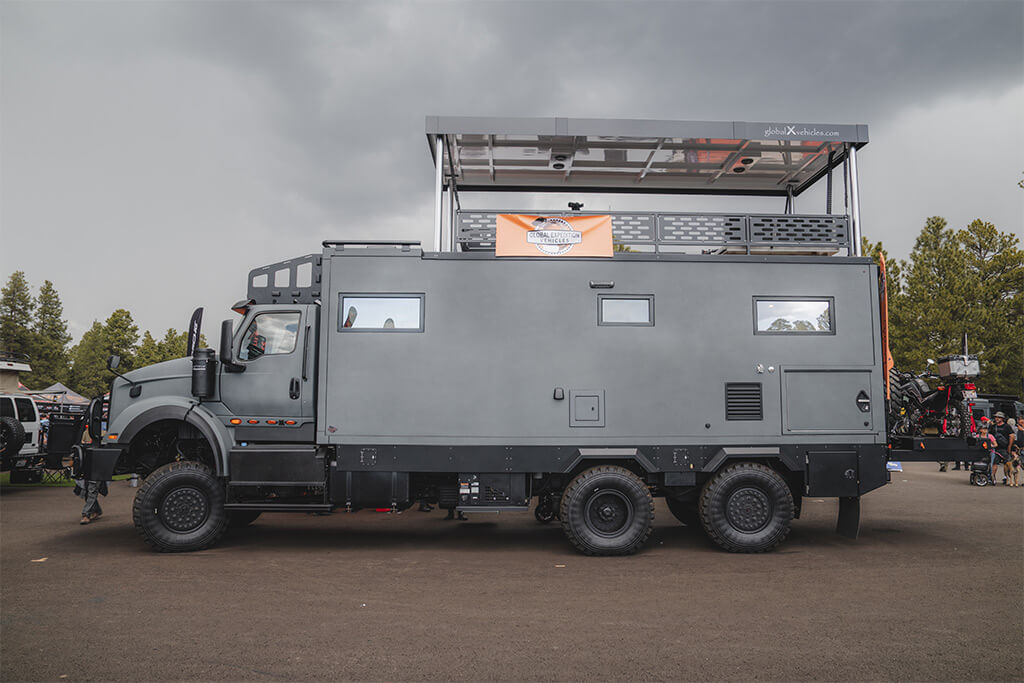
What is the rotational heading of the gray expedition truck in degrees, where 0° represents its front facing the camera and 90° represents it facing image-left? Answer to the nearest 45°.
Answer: approximately 90°

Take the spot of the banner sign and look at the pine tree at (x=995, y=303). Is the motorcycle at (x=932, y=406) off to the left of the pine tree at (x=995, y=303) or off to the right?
right

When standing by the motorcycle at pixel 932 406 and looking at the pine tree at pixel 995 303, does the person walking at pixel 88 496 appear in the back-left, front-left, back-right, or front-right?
back-left

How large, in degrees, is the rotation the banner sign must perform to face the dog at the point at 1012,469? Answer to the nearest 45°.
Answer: approximately 135° to its left

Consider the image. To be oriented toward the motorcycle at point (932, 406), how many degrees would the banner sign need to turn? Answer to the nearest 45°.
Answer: approximately 90° to its left

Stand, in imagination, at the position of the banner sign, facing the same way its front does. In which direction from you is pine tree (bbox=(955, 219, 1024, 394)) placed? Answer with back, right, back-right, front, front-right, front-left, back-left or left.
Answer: back-left

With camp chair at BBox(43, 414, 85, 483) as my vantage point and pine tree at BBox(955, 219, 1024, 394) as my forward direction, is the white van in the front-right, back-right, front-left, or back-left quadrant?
back-left

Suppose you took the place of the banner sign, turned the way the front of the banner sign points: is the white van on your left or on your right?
on your right

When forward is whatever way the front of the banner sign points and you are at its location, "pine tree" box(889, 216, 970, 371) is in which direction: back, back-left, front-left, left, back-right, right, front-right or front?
back-left

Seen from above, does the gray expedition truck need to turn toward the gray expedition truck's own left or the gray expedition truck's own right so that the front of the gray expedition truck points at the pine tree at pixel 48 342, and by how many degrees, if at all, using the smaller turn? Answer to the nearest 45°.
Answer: approximately 45° to the gray expedition truck's own right
